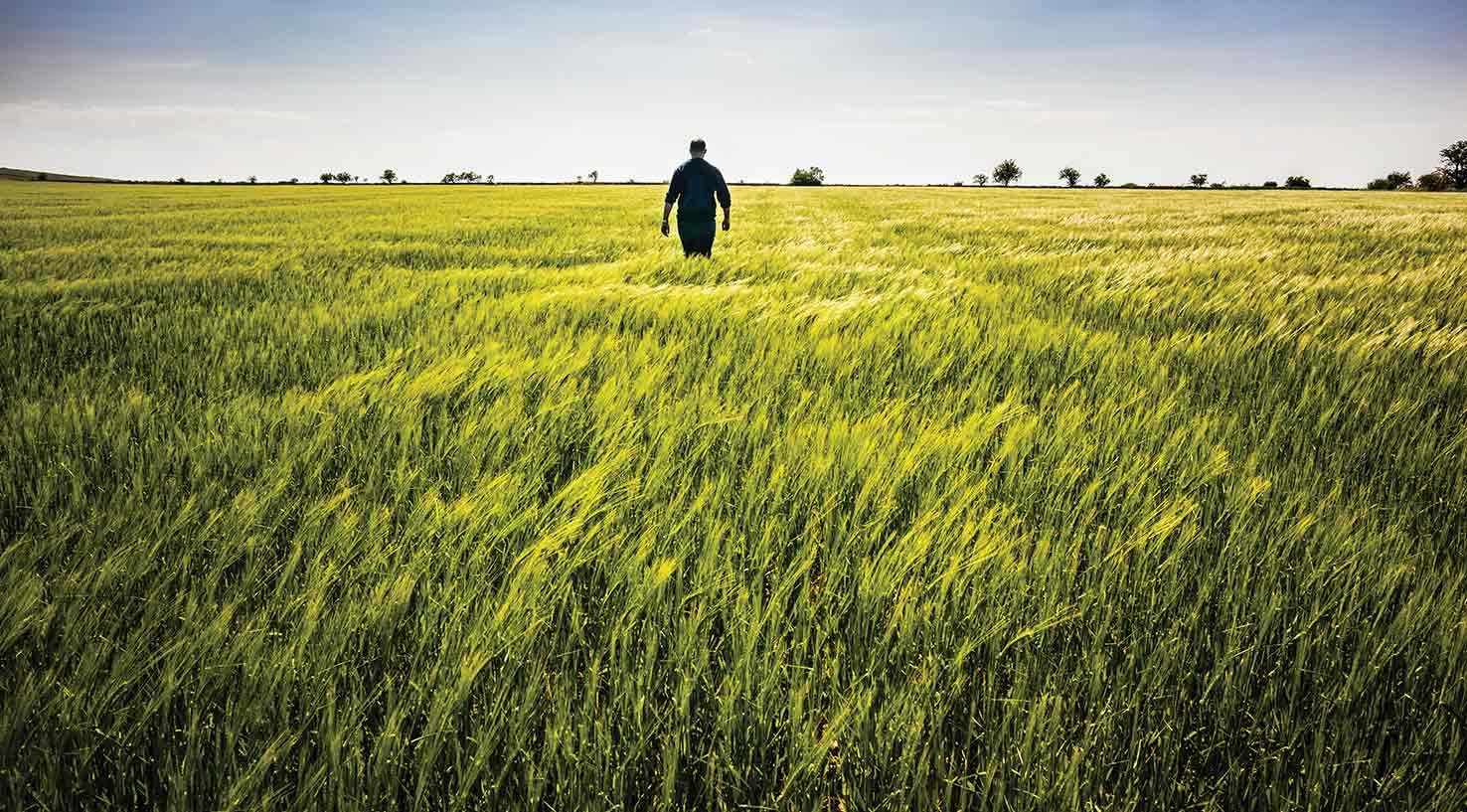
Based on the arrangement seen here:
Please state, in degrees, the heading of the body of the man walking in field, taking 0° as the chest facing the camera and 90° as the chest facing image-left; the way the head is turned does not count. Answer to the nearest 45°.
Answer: approximately 180°
